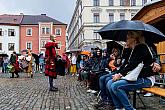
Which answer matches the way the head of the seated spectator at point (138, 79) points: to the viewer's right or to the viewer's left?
to the viewer's left

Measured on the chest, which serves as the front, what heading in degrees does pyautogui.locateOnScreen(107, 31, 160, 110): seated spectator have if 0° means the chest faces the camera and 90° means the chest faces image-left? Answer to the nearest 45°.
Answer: approximately 90°
